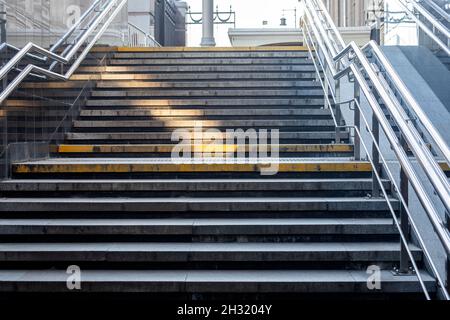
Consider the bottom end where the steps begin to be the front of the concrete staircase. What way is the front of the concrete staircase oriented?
toward the camera

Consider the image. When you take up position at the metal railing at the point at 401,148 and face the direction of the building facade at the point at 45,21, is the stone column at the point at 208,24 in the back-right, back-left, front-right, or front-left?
front-right

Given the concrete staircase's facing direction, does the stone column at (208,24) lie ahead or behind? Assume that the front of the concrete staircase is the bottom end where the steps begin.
behind
